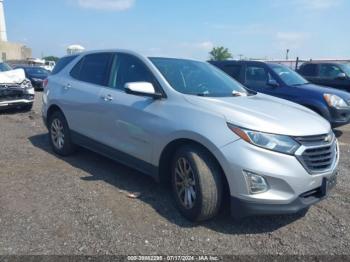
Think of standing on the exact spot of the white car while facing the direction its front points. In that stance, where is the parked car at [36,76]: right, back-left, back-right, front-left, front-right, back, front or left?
back-left

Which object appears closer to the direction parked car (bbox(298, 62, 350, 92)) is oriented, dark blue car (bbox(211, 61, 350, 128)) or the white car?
the dark blue car

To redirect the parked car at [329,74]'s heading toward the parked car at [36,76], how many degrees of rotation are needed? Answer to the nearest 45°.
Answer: approximately 135° to its right

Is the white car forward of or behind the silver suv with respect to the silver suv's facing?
behind

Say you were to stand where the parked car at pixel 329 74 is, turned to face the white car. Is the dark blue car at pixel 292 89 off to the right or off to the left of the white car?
left

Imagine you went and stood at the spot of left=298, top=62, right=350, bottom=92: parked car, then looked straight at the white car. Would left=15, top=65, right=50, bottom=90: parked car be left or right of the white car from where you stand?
right

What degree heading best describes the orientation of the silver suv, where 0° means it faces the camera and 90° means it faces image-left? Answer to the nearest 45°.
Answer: approximately 315°

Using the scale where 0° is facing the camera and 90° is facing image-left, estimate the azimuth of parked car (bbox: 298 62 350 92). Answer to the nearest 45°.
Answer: approximately 315°

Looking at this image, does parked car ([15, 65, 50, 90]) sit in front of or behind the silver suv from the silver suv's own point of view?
behind

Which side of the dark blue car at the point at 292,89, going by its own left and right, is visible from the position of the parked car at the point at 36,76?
back

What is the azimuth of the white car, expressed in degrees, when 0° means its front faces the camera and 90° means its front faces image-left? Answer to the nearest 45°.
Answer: approximately 315°

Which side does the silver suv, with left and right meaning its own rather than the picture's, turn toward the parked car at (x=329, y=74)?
left

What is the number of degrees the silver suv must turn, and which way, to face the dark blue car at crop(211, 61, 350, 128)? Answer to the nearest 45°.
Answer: approximately 90° to its left

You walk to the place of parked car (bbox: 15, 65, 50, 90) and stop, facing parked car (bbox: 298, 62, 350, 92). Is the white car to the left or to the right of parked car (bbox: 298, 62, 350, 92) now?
right
